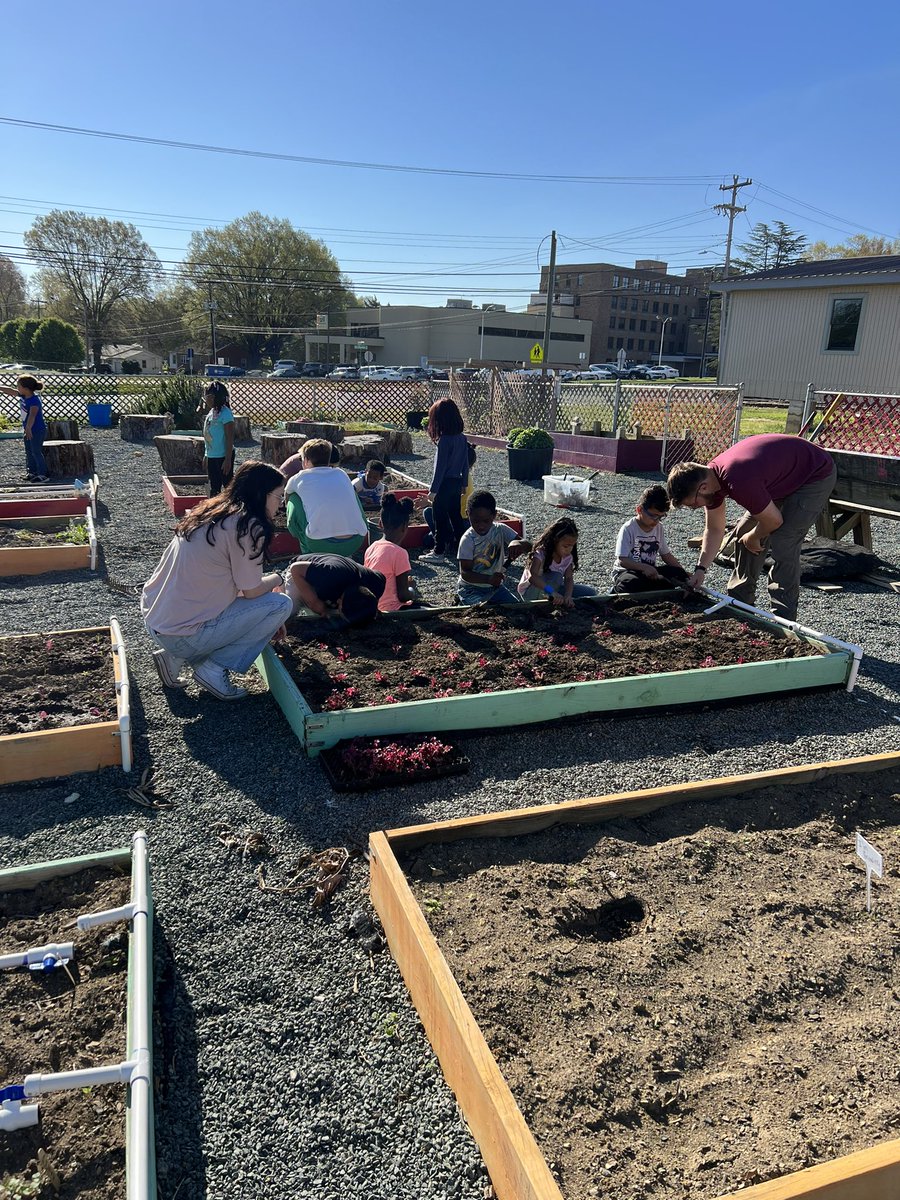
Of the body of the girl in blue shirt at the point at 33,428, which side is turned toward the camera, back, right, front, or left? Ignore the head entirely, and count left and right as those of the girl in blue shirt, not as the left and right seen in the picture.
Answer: left

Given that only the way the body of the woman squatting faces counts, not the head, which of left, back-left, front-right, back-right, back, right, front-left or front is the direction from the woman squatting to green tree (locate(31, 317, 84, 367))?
left

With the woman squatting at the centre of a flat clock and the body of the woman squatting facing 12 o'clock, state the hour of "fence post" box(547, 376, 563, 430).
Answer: The fence post is roughly at 10 o'clock from the woman squatting.

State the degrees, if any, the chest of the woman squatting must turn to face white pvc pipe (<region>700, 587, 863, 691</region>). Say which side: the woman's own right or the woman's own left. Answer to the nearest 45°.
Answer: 0° — they already face it

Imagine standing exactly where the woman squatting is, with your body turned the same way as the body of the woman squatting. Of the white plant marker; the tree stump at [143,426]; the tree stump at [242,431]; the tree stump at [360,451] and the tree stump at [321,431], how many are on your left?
4

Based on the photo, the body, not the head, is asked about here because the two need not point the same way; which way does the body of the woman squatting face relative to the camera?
to the viewer's right

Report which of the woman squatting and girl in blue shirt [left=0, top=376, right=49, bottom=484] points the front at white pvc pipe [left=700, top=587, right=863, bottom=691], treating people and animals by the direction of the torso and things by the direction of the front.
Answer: the woman squatting

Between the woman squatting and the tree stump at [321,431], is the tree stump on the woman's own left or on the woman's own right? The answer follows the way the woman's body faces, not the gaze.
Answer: on the woman's own left

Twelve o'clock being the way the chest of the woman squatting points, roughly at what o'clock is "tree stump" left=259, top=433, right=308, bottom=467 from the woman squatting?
The tree stump is roughly at 9 o'clock from the woman squatting.

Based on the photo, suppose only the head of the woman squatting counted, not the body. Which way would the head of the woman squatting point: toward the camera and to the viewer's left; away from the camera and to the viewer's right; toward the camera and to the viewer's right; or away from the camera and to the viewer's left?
away from the camera and to the viewer's right
